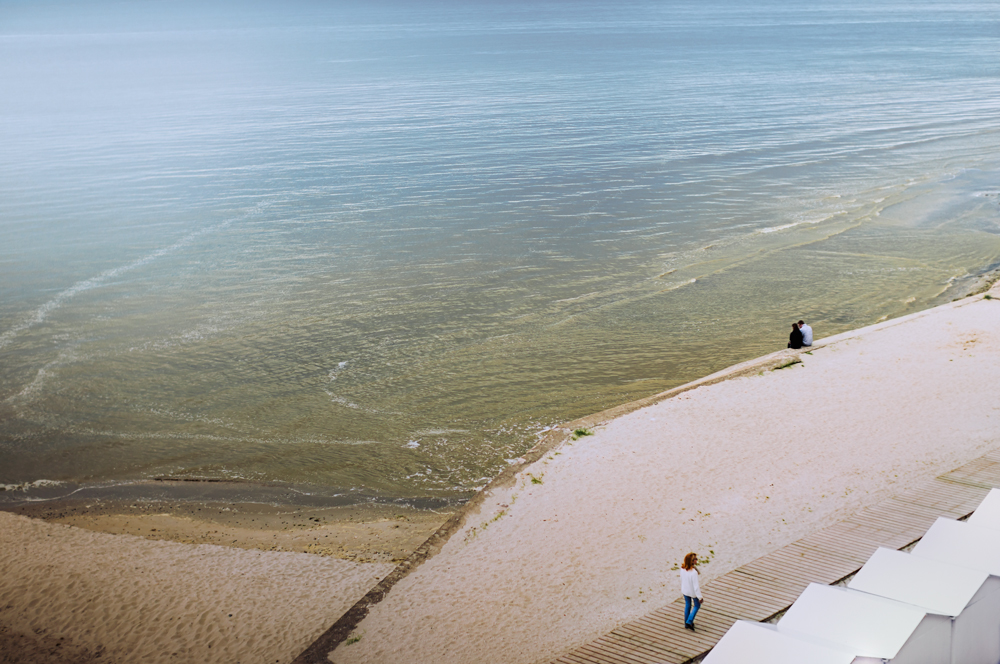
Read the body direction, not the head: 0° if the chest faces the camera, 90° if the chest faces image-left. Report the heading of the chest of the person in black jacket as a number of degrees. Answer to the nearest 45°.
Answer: approximately 135°

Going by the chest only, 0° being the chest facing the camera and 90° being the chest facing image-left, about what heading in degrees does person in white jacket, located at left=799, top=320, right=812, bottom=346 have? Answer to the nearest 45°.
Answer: approximately 135°

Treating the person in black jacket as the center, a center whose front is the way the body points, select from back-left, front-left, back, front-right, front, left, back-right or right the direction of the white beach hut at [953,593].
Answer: back-left

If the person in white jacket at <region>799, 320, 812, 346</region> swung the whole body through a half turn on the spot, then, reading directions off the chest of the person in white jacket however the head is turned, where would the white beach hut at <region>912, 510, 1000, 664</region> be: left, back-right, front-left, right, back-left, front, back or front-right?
front-right

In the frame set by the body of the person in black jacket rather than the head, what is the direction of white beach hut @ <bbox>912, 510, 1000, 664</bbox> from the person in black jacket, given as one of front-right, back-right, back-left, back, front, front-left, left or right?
back-left

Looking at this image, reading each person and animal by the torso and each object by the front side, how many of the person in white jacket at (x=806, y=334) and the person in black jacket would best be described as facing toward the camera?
0

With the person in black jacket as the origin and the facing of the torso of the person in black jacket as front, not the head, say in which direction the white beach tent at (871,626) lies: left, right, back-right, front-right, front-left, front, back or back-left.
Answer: back-left

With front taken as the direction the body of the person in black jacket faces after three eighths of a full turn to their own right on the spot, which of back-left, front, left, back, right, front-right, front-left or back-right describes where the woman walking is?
right

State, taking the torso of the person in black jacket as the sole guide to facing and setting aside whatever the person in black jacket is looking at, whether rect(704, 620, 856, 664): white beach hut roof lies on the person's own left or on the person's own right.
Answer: on the person's own left
